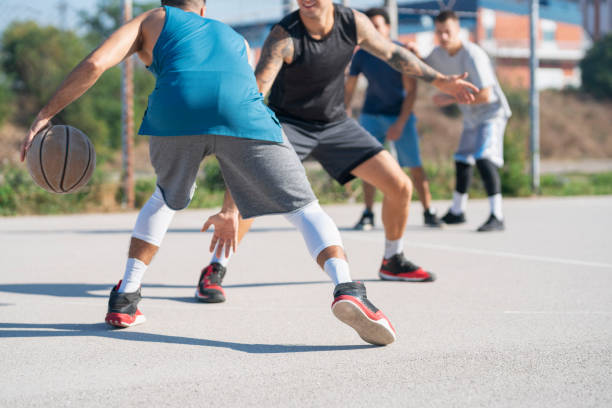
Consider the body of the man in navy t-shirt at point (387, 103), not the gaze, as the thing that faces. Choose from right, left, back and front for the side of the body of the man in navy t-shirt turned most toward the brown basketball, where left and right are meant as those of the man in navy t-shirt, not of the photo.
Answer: front

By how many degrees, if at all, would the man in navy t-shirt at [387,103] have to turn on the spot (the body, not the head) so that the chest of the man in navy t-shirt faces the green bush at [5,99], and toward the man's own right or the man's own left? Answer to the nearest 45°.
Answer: approximately 135° to the man's own right

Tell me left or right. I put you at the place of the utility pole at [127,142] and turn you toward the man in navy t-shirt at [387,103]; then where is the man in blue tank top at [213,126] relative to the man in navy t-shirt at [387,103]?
right

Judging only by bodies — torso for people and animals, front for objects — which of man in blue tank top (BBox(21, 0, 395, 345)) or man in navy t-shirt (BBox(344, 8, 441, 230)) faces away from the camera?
man in blue tank top (BBox(21, 0, 395, 345))

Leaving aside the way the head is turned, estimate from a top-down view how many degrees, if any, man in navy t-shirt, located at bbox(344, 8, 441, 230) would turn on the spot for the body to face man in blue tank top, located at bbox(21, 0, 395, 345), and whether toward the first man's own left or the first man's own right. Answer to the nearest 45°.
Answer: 0° — they already face them

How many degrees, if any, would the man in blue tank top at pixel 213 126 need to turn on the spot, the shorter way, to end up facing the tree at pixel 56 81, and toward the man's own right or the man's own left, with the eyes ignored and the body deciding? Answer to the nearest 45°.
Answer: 0° — they already face it

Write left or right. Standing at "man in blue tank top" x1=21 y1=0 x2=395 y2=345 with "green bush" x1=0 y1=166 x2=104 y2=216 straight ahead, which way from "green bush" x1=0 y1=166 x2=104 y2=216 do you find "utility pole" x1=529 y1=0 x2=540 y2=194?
right

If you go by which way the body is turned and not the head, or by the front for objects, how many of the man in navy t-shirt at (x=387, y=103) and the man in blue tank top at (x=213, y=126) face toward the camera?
1

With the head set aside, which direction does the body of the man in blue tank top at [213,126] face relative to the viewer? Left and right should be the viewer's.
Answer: facing away from the viewer

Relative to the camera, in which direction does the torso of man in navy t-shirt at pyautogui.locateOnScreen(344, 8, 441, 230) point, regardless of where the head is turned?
toward the camera

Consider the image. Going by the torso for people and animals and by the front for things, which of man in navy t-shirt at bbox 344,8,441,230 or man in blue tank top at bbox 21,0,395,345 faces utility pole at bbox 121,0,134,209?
man in blue tank top at bbox 21,0,395,345

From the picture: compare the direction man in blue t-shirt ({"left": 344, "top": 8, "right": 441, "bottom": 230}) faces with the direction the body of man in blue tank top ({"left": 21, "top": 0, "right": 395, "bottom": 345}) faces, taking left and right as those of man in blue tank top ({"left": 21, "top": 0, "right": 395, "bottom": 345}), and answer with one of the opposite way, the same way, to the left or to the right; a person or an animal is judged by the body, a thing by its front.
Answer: the opposite way
